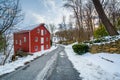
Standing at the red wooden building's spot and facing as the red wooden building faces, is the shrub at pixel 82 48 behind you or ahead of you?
ahead
